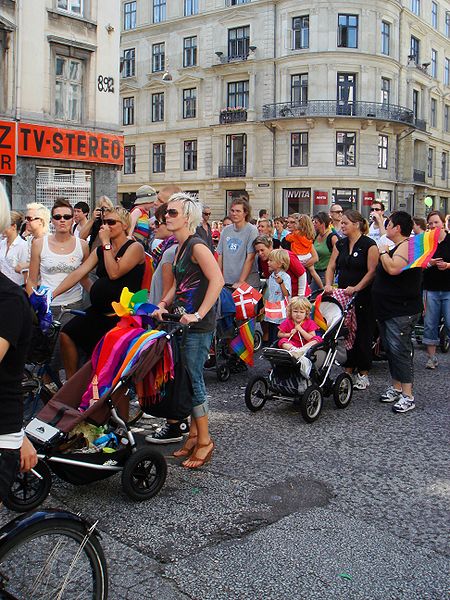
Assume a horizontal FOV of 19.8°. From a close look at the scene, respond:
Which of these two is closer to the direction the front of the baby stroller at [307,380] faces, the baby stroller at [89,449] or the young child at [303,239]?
the baby stroller

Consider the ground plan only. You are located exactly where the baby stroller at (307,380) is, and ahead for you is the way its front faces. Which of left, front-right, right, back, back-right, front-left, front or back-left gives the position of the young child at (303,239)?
back-right

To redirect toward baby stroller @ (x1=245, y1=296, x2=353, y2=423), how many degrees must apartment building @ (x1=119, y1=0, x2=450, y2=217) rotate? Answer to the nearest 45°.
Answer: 0° — it already faces it

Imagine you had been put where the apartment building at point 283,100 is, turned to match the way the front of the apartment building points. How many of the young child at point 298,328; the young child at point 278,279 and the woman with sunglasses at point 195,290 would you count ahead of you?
3

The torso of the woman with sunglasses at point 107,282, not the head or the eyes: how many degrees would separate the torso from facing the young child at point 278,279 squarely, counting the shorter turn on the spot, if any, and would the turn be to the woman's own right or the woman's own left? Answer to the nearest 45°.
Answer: approximately 180°

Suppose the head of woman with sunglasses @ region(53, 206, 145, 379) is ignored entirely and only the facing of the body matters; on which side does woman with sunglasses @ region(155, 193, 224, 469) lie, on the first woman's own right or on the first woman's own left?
on the first woman's own left

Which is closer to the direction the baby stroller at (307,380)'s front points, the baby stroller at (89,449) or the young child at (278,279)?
the baby stroller

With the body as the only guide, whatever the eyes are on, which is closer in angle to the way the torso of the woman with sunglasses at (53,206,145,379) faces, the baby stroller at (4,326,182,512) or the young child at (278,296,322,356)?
the baby stroller
